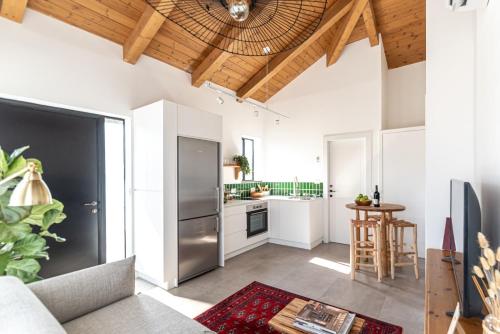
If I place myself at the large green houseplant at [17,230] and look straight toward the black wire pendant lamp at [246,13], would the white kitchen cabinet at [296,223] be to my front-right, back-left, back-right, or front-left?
front-left

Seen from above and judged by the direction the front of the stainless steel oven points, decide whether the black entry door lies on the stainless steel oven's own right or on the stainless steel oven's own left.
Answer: on the stainless steel oven's own right

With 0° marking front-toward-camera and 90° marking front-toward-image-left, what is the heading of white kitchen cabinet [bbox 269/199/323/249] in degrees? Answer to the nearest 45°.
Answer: approximately 45°

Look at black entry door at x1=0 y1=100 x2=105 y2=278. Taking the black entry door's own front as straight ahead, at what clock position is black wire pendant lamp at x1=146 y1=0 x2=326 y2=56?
The black wire pendant lamp is roughly at 1 o'clock from the black entry door.

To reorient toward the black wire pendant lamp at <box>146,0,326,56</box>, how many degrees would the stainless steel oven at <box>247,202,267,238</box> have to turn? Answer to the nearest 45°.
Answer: approximately 45° to its right

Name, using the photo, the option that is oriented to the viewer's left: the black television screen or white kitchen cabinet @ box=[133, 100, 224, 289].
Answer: the black television screen

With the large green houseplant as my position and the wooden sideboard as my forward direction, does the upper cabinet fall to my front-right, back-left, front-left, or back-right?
front-left

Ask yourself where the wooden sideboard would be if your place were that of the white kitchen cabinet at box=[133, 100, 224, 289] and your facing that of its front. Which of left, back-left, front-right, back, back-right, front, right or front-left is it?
front

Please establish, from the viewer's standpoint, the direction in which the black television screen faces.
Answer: facing to the left of the viewer

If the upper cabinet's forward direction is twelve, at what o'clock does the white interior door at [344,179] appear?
The white interior door is roughly at 10 o'clock from the upper cabinet.

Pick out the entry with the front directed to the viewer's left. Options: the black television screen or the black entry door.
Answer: the black television screen

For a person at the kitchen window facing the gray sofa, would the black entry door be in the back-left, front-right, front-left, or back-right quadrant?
front-right

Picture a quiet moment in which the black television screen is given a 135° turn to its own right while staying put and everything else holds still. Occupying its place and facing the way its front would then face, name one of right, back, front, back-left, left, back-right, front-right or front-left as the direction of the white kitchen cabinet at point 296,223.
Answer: left

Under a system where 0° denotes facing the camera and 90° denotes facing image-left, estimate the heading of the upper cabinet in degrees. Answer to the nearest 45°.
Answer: approximately 315°

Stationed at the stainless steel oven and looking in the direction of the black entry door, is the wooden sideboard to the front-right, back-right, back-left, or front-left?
front-left

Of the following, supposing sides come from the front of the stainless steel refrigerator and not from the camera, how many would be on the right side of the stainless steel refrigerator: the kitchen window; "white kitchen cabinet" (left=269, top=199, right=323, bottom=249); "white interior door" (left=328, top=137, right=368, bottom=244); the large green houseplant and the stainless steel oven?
1
